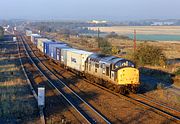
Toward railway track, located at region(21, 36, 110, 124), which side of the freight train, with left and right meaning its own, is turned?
right

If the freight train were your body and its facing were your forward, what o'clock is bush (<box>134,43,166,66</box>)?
The bush is roughly at 10 o'clock from the freight train.

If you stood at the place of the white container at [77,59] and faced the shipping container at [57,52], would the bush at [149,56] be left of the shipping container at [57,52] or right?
right

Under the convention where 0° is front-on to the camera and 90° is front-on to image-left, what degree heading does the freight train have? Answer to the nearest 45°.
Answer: approximately 315°
